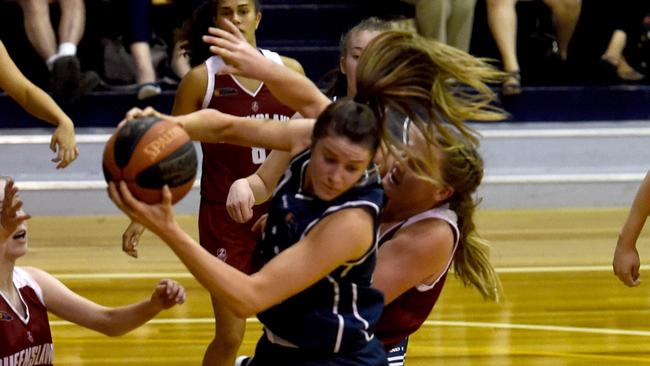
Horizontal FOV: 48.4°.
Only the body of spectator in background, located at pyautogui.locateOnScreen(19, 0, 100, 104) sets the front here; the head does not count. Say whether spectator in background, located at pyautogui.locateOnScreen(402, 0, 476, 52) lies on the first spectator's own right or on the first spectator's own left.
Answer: on the first spectator's own left

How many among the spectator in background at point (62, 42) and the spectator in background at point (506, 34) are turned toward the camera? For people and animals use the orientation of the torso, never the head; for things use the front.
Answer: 2

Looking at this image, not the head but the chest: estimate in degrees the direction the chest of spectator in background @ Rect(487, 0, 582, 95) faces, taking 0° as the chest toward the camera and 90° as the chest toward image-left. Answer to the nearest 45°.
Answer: approximately 0°

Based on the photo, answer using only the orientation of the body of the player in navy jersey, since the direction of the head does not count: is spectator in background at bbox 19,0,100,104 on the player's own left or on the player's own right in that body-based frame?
on the player's own right

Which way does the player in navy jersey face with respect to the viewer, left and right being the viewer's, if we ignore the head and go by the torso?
facing the viewer and to the left of the viewer

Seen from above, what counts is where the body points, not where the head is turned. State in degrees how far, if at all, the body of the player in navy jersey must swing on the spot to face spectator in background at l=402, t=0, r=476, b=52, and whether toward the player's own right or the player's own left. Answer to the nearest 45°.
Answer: approximately 135° to the player's own right

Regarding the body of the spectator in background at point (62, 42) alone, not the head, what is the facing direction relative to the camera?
toward the camera

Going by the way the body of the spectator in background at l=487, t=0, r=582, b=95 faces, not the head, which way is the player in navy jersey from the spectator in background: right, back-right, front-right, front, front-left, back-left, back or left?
front

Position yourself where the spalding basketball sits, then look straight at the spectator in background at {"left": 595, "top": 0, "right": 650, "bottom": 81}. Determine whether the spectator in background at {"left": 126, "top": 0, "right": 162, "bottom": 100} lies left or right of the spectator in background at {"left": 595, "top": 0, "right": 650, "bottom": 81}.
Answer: left

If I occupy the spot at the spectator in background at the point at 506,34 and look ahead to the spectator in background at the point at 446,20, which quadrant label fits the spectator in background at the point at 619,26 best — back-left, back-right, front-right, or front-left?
back-right

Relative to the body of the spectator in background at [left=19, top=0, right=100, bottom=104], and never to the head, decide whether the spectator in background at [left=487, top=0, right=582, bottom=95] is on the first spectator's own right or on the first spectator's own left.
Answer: on the first spectator's own left
